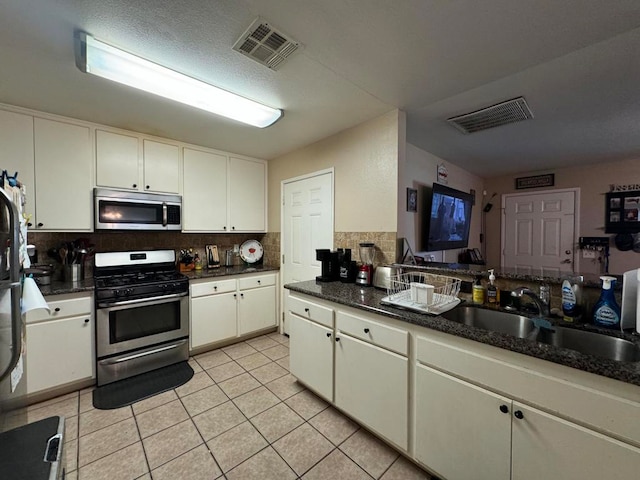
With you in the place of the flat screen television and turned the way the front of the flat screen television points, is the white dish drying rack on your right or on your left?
on your right

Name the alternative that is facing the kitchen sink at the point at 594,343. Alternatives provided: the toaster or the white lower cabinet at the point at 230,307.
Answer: the white lower cabinet

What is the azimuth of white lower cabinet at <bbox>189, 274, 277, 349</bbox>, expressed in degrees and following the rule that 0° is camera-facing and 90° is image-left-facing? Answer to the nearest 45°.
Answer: approximately 315°

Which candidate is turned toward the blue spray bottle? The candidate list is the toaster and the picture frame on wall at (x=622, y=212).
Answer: the picture frame on wall

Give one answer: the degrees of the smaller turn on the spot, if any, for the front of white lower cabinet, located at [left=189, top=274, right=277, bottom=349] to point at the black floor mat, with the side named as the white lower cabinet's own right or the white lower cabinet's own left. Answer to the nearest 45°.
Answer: approximately 90° to the white lower cabinet's own right

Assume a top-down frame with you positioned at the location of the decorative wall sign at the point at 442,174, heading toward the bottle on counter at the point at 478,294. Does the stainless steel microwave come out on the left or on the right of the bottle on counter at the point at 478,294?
right

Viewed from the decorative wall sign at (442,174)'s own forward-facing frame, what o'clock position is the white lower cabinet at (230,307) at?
The white lower cabinet is roughly at 3 o'clock from the decorative wall sign.

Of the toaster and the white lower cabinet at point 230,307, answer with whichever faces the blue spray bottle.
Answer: the white lower cabinet

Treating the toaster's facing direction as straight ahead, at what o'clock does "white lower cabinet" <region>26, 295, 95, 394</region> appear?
The white lower cabinet is roughly at 1 o'clock from the toaster.
